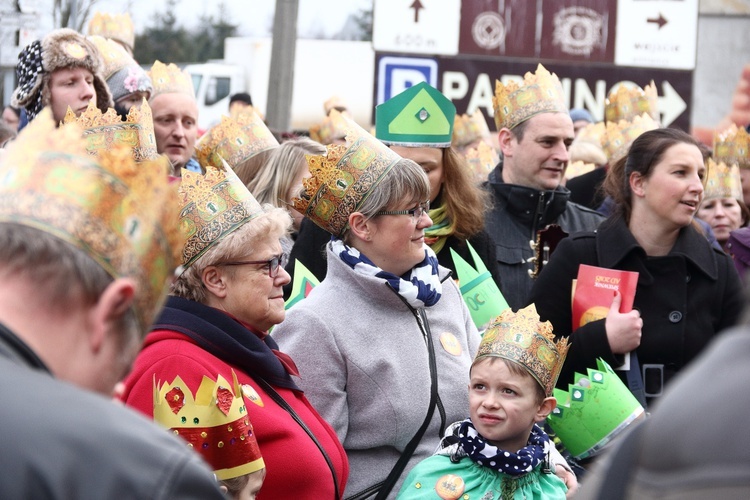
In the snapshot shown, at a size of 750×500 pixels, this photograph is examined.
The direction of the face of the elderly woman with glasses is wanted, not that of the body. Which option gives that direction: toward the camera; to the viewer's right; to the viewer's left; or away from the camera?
to the viewer's right

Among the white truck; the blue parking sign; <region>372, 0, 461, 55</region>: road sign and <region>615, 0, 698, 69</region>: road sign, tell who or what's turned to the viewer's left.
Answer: the white truck

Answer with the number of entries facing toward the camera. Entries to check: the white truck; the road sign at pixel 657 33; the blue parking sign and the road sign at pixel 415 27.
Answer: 3

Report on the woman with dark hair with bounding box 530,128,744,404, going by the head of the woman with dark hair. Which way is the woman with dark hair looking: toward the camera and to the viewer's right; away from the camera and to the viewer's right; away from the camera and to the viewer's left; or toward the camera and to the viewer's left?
toward the camera and to the viewer's right

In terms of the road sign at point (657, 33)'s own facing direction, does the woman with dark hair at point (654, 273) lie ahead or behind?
ahead

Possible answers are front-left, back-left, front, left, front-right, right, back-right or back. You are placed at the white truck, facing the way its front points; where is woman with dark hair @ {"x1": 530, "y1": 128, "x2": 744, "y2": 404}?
left

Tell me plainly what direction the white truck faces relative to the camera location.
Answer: facing to the left of the viewer

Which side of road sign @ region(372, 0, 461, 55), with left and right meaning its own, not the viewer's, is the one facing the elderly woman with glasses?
front
